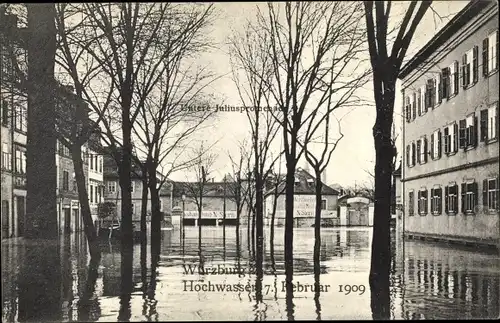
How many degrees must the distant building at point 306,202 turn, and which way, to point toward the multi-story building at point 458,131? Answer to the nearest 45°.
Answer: approximately 45° to its left

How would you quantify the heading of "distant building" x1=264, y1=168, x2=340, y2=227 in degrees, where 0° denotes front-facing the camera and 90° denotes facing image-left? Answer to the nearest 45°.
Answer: approximately 0°

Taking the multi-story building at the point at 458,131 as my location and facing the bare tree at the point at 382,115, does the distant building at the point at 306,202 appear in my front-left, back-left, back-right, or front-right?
back-right

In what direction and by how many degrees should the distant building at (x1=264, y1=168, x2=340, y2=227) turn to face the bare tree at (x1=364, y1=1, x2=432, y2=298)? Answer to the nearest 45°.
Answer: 0° — it already faces it
